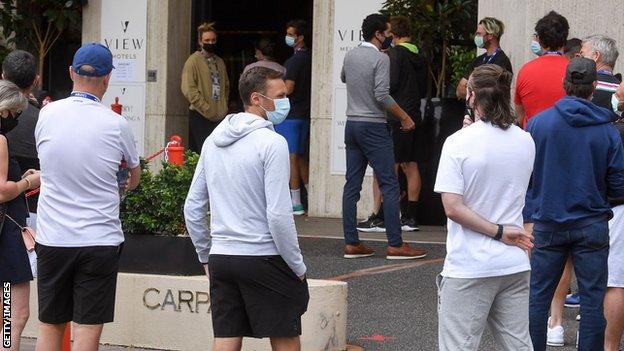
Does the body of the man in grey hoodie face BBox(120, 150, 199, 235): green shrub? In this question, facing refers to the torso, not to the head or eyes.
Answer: no

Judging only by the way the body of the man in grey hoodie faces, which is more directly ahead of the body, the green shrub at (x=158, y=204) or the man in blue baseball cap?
the green shrub

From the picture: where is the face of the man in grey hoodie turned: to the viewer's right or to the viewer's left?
to the viewer's right

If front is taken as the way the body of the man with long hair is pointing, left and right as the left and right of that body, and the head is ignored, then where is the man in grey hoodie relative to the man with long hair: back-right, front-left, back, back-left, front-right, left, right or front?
front-left

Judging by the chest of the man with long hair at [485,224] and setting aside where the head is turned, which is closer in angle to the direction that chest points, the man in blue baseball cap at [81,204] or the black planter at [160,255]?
the black planter

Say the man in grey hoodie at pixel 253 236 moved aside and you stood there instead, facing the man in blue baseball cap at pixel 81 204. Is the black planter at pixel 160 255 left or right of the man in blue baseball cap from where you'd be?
right

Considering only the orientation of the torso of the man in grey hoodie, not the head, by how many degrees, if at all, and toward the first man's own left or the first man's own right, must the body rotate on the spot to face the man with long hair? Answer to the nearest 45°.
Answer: approximately 45° to the first man's own right

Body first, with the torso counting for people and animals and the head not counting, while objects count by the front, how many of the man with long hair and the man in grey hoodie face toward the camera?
0

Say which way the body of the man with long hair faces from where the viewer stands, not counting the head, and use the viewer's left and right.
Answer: facing away from the viewer and to the left of the viewer

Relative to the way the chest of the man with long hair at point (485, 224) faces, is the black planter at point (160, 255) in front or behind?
in front

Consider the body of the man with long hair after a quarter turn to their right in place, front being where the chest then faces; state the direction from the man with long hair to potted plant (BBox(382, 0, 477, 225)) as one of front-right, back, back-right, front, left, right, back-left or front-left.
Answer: front-left

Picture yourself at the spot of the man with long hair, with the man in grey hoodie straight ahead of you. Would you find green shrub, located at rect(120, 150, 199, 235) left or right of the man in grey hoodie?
right

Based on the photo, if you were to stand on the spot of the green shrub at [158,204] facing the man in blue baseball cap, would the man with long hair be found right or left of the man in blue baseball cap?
left

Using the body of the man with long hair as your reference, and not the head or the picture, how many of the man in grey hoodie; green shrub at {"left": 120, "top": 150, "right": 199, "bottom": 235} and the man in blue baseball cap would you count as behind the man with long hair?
0

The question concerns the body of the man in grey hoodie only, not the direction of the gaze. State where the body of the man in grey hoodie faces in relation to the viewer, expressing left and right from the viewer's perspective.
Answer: facing away from the viewer and to the right of the viewer
